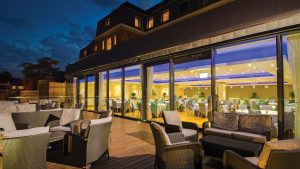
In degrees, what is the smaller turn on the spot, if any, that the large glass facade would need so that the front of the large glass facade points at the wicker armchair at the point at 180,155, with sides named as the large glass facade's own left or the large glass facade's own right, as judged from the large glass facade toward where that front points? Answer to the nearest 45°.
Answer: approximately 45° to the large glass facade's own left

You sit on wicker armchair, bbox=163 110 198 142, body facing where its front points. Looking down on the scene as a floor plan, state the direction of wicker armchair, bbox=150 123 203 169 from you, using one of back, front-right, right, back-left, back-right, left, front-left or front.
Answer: front-right

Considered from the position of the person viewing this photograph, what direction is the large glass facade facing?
facing the viewer and to the left of the viewer

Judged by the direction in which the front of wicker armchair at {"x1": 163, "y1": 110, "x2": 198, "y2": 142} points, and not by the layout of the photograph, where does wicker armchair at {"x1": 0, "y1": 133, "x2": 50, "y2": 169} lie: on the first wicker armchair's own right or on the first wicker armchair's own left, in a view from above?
on the first wicker armchair's own right

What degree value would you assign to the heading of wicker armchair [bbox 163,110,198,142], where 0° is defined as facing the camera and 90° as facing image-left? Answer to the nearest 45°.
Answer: approximately 315°

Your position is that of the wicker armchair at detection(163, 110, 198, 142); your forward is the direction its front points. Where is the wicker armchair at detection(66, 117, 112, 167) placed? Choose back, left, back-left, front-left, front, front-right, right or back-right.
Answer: right
